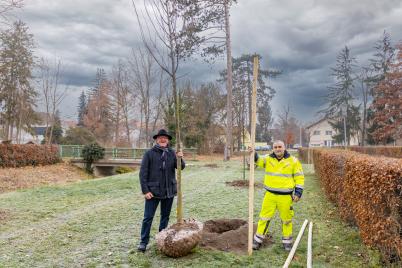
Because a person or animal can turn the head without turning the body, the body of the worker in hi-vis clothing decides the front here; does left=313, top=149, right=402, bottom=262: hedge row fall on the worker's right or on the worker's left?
on the worker's left

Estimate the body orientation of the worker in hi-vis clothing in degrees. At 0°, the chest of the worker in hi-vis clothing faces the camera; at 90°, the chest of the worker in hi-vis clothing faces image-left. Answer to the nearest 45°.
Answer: approximately 0°

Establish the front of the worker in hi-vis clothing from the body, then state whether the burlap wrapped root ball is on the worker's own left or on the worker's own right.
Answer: on the worker's own right

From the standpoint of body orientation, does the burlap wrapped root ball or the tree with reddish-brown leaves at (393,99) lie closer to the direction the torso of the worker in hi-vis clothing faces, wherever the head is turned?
the burlap wrapped root ball

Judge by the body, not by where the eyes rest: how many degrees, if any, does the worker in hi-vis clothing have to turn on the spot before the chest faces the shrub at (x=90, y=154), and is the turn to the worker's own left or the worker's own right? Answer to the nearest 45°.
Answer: approximately 135° to the worker's own right

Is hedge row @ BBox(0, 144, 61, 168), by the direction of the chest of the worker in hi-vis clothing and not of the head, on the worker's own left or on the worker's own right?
on the worker's own right

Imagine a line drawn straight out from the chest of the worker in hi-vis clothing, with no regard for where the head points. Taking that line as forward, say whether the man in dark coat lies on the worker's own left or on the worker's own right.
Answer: on the worker's own right

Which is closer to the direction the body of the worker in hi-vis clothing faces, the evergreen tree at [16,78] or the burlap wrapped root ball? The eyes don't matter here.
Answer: the burlap wrapped root ball
